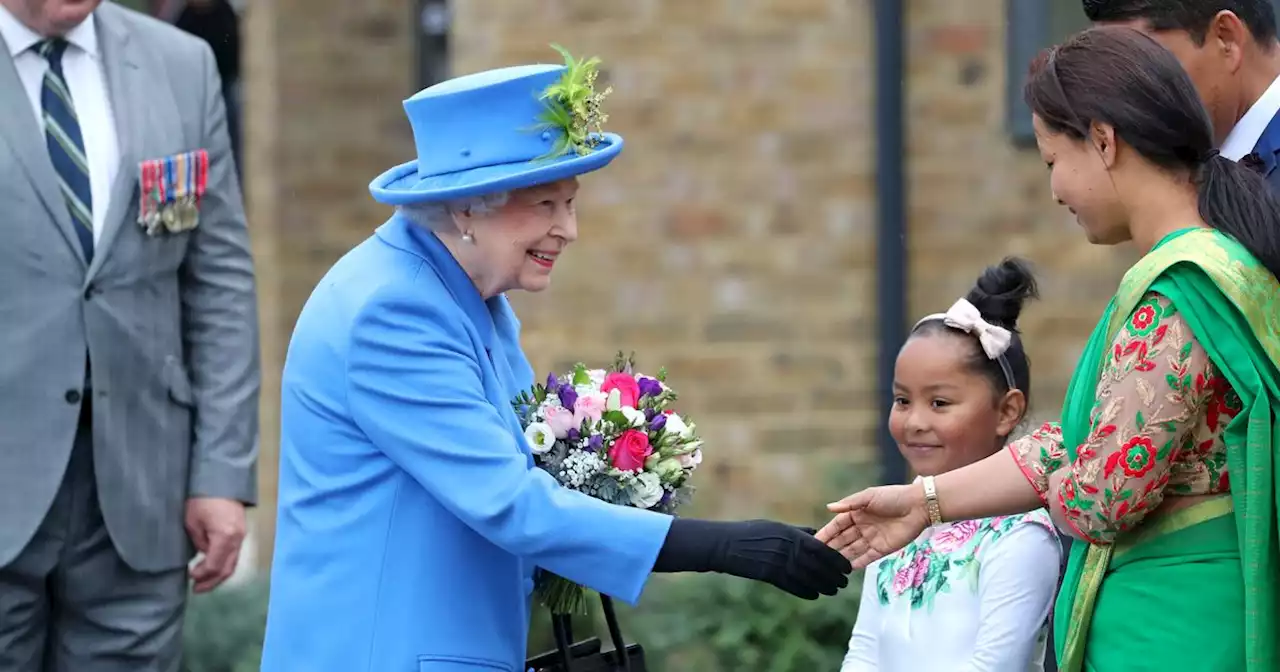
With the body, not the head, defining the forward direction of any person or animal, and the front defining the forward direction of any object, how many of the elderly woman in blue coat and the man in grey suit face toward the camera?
1

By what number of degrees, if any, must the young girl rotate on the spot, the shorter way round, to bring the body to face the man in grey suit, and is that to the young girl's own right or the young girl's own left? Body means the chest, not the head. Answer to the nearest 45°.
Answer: approximately 45° to the young girl's own right

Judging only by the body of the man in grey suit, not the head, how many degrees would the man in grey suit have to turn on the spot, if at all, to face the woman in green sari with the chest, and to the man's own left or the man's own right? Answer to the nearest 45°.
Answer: approximately 45° to the man's own left

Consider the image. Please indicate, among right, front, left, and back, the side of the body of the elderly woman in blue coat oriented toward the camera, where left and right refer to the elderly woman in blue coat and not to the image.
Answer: right

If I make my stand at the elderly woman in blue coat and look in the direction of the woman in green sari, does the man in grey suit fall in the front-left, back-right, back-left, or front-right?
back-left

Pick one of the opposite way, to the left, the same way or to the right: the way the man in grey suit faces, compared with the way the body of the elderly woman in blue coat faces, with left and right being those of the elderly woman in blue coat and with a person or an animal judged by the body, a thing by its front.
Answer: to the right

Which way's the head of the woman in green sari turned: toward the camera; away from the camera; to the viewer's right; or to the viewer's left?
to the viewer's left

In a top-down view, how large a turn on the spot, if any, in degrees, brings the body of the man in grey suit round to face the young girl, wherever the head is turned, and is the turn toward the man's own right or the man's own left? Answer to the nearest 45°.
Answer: approximately 45° to the man's own left

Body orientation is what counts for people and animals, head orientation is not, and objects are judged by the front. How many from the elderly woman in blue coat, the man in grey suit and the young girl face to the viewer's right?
1

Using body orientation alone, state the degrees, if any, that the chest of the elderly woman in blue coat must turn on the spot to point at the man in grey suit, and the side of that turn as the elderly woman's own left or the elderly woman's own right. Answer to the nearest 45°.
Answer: approximately 135° to the elderly woman's own left

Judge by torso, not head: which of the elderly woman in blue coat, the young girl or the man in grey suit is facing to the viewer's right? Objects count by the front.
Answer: the elderly woman in blue coat

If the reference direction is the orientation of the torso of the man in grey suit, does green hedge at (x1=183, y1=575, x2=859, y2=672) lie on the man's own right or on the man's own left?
on the man's own left

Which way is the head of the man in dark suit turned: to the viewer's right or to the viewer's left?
to the viewer's left
